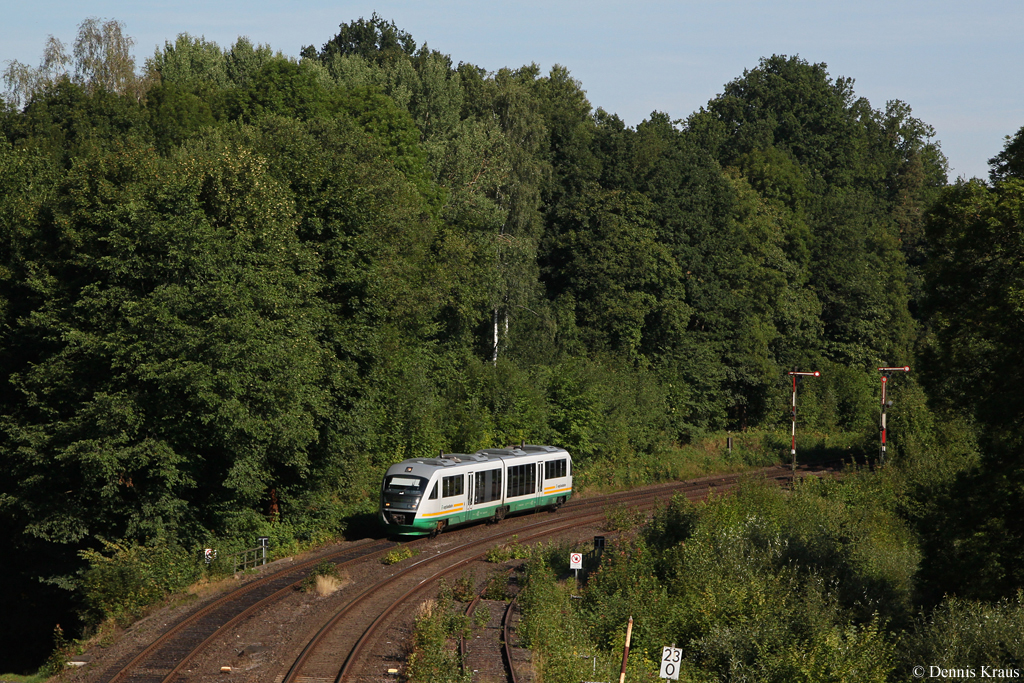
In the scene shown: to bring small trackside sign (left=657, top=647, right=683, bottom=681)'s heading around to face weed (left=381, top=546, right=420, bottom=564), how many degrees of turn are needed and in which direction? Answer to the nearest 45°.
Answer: approximately 135° to its right

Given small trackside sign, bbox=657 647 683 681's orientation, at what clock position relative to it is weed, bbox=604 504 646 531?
The weed is roughly at 6 o'clock from the small trackside sign.

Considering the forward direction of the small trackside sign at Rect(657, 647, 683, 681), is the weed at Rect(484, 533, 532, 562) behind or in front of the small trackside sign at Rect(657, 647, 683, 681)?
behind

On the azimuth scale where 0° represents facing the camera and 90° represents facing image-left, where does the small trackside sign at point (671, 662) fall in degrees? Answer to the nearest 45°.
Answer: approximately 0°

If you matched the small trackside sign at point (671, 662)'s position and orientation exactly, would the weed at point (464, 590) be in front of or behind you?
behind

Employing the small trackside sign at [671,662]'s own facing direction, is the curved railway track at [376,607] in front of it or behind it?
behind
